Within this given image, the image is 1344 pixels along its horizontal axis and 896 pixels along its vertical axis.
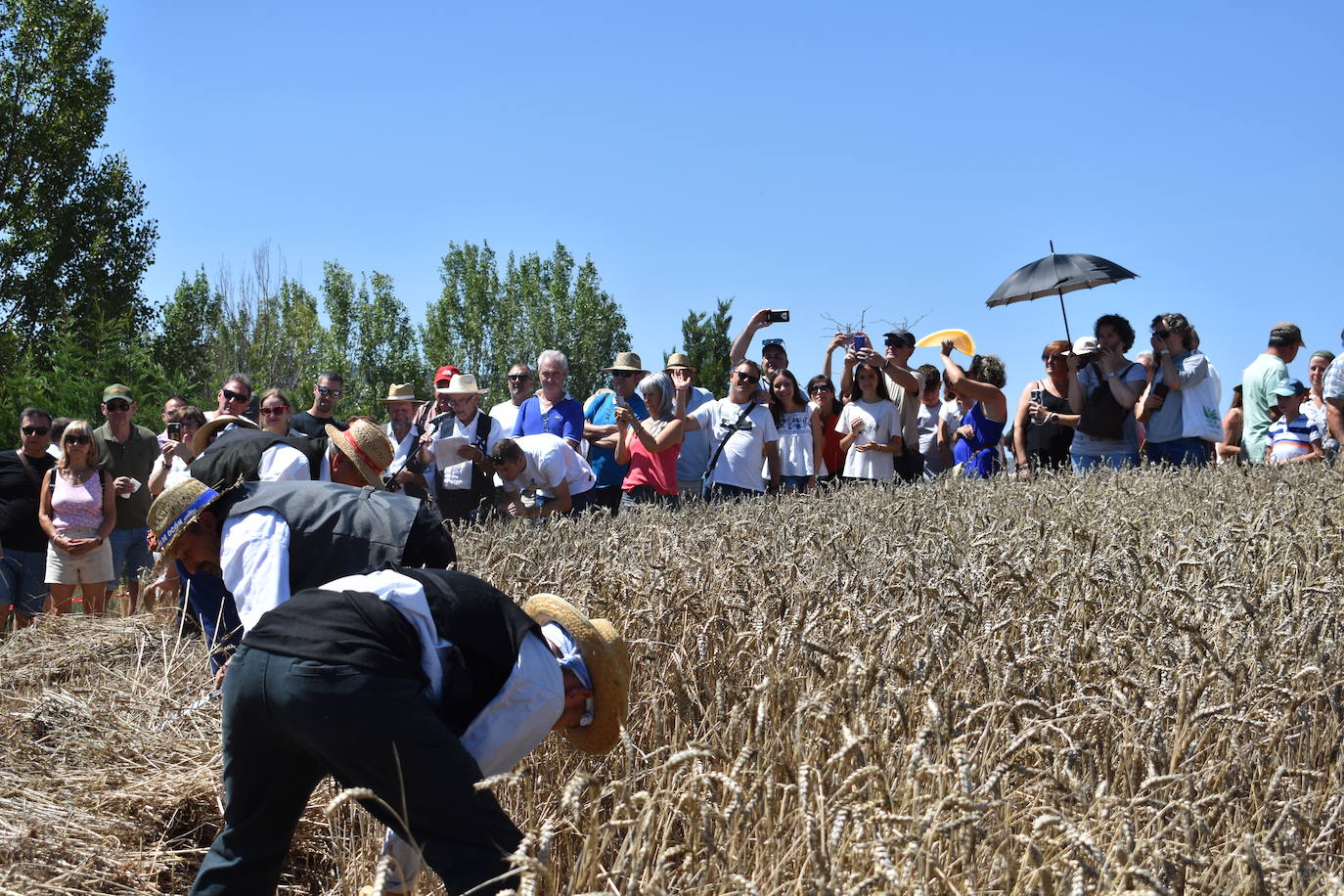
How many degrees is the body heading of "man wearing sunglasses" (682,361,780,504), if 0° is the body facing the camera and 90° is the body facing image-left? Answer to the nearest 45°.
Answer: approximately 0°

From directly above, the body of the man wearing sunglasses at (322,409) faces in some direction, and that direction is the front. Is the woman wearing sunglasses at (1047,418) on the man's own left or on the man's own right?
on the man's own left

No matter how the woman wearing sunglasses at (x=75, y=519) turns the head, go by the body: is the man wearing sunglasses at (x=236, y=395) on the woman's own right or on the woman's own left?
on the woman's own left

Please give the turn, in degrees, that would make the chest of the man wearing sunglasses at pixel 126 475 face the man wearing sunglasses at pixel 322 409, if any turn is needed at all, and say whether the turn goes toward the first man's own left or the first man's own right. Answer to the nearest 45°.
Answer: approximately 90° to the first man's own left

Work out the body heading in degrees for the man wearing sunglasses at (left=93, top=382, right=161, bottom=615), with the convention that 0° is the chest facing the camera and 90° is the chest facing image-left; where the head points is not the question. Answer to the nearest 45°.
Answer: approximately 0°

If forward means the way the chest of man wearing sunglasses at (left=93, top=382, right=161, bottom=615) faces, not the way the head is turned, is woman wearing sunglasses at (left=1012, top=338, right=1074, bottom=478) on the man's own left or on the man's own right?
on the man's own left

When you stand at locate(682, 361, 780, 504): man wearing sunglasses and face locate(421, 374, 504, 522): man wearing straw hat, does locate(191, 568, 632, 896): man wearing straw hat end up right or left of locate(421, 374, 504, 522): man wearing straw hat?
left
